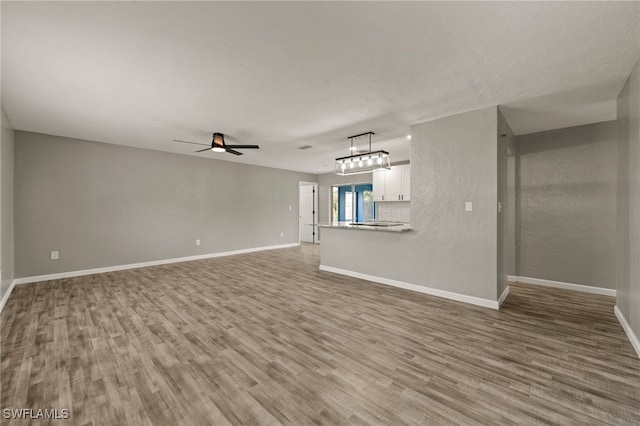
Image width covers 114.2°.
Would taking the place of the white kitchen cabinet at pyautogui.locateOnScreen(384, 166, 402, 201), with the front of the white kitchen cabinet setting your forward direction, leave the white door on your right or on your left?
on your right

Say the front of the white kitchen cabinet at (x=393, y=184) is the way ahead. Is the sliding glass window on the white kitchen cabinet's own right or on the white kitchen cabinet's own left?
on the white kitchen cabinet's own right

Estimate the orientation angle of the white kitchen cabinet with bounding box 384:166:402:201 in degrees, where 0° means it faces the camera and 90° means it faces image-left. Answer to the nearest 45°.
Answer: approximately 45°

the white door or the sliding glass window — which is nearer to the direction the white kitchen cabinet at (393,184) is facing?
the white door

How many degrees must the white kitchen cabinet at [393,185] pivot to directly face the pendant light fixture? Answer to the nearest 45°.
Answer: approximately 45° to its left

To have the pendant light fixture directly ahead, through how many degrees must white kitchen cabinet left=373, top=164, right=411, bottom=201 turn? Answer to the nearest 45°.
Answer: approximately 45° to its left

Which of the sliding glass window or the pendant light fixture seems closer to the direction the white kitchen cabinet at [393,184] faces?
the pendant light fixture

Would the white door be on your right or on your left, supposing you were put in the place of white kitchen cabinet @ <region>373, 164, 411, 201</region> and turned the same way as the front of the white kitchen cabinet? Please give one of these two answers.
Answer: on your right

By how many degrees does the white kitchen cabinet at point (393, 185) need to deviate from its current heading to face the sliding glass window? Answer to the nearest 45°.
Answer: approximately 90° to its right
